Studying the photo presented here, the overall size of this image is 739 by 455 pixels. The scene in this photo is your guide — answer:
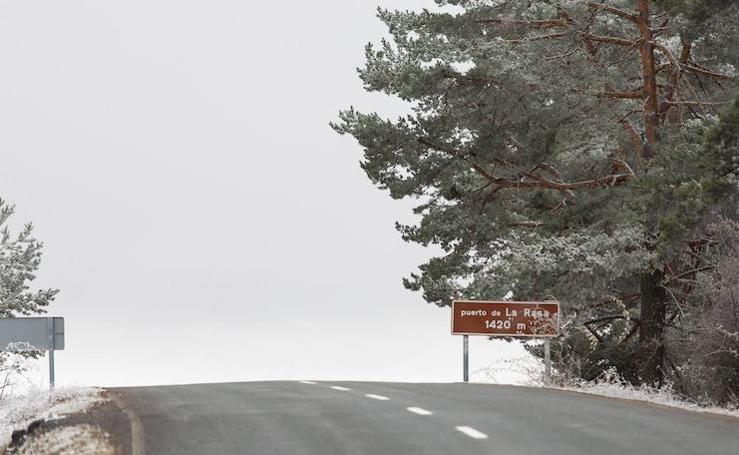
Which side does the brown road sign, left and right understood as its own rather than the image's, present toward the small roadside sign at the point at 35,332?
right

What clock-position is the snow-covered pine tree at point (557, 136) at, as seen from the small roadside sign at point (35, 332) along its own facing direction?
The snow-covered pine tree is roughly at 3 o'clock from the small roadside sign.

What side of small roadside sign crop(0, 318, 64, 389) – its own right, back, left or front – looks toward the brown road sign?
right

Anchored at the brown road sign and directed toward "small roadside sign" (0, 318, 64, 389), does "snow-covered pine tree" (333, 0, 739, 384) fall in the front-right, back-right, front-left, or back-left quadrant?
back-right

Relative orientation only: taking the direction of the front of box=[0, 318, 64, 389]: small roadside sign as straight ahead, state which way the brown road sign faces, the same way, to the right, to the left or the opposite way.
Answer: the opposite way

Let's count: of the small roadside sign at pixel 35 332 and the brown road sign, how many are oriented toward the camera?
1

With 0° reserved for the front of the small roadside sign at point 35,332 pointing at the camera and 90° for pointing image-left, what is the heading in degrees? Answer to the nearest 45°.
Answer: approximately 180°
